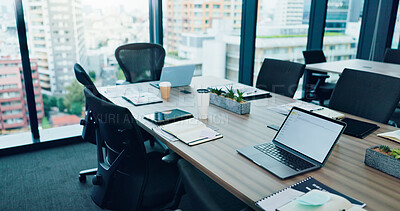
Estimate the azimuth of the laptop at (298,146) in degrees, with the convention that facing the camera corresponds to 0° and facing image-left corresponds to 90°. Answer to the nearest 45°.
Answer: approximately 45°

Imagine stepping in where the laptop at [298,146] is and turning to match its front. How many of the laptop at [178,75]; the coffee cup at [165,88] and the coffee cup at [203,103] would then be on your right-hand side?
3

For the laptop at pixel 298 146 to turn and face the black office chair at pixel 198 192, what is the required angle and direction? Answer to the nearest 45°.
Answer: approximately 45° to its left

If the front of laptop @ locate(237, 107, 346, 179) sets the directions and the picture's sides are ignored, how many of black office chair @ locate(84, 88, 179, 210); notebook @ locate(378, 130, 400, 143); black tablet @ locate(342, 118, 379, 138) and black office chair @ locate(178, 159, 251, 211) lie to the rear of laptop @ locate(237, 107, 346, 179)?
2

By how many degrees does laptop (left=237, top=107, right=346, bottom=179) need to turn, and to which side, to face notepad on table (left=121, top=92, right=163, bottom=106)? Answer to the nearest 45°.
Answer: approximately 90° to its right

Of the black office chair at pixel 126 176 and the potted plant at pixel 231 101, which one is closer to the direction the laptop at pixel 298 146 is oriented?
the black office chair

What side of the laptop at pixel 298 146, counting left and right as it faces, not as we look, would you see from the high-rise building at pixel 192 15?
right

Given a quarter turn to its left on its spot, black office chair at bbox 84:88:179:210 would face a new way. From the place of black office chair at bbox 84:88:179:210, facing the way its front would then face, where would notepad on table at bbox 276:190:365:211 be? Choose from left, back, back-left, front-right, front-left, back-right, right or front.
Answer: back

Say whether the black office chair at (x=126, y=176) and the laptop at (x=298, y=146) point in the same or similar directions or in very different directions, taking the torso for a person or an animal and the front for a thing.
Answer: very different directions

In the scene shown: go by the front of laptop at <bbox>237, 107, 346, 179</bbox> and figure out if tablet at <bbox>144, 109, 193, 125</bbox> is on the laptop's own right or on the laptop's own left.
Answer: on the laptop's own right

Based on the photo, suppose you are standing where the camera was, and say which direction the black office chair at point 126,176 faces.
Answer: facing away from the viewer and to the right of the viewer

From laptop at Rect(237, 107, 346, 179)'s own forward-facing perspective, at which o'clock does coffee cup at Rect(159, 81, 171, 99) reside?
The coffee cup is roughly at 3 o'clock from the laptop.

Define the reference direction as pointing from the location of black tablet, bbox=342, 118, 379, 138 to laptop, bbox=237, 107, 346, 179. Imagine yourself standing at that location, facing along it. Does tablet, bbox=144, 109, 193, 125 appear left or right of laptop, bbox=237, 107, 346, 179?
right
